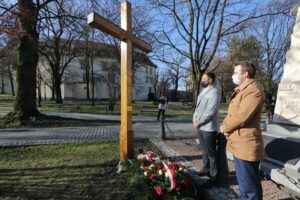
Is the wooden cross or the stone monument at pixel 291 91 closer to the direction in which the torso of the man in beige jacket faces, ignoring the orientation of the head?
the wooden cross

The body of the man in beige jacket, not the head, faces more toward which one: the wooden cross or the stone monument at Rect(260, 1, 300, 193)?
the wooden cross

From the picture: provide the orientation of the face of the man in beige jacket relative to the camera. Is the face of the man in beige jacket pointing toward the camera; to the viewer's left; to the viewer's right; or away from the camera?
to the viewer's left

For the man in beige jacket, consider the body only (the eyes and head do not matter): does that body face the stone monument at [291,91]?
no

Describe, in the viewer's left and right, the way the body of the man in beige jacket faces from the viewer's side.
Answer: facing to the left of the viewer

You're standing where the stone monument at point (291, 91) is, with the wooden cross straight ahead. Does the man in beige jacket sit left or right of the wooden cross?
left

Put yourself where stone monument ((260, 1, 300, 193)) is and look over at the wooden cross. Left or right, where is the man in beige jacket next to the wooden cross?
left
